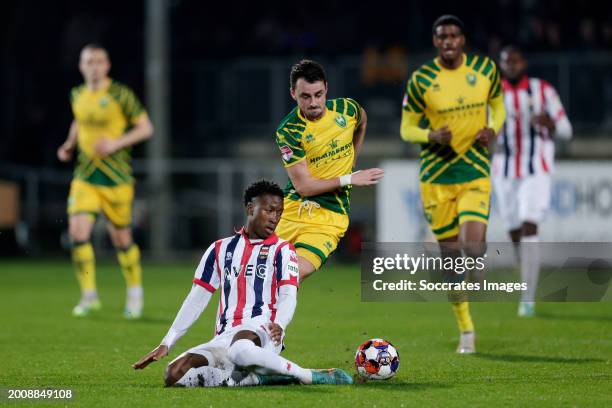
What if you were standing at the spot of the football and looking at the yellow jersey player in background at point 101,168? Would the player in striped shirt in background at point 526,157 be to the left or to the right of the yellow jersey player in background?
right

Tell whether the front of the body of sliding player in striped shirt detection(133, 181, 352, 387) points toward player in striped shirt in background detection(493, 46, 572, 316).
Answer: no

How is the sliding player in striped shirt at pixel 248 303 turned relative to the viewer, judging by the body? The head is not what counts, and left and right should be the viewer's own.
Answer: facing the viewer

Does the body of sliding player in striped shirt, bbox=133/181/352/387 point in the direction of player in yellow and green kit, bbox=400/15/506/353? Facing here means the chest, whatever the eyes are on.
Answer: no

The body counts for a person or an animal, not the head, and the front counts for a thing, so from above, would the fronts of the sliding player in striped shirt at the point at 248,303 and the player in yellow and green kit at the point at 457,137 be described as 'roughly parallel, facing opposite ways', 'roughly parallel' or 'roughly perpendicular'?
roughly parallel

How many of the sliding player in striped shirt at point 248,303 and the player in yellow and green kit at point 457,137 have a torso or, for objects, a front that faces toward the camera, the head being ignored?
2

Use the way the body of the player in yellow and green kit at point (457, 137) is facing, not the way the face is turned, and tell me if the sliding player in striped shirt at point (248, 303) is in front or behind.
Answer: in front

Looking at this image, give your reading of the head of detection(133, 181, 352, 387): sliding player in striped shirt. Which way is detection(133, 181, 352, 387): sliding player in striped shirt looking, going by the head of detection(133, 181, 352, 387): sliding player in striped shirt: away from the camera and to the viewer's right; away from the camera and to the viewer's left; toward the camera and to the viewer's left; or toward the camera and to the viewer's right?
toward the camera and to the viewer's right

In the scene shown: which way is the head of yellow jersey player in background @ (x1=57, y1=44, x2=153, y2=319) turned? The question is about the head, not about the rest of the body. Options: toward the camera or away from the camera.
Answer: toward the camera

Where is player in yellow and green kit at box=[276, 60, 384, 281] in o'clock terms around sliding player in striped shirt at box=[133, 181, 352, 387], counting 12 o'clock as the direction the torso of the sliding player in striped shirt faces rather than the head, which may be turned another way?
The player in yellow and green kit is roughly at 7 o'clock from the sliding player in striped shirt.

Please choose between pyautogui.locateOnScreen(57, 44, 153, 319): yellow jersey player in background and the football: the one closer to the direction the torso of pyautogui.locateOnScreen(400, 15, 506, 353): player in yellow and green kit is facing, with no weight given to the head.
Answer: the football

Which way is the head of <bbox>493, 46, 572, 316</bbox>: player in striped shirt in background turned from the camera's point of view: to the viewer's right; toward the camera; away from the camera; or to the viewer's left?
toward the camera

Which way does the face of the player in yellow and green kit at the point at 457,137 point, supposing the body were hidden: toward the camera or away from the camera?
toward the camera

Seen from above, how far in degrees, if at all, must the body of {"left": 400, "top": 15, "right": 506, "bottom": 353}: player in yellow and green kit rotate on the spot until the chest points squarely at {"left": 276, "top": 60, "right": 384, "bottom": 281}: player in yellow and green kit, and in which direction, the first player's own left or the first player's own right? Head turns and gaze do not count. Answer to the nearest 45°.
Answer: approximately 45° to the first player's own right

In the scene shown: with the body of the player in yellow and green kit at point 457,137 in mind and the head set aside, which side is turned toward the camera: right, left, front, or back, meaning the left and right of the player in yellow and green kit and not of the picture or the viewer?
front

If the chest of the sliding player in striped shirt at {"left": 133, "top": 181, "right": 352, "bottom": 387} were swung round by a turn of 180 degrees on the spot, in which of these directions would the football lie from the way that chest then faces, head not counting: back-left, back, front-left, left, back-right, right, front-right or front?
right
